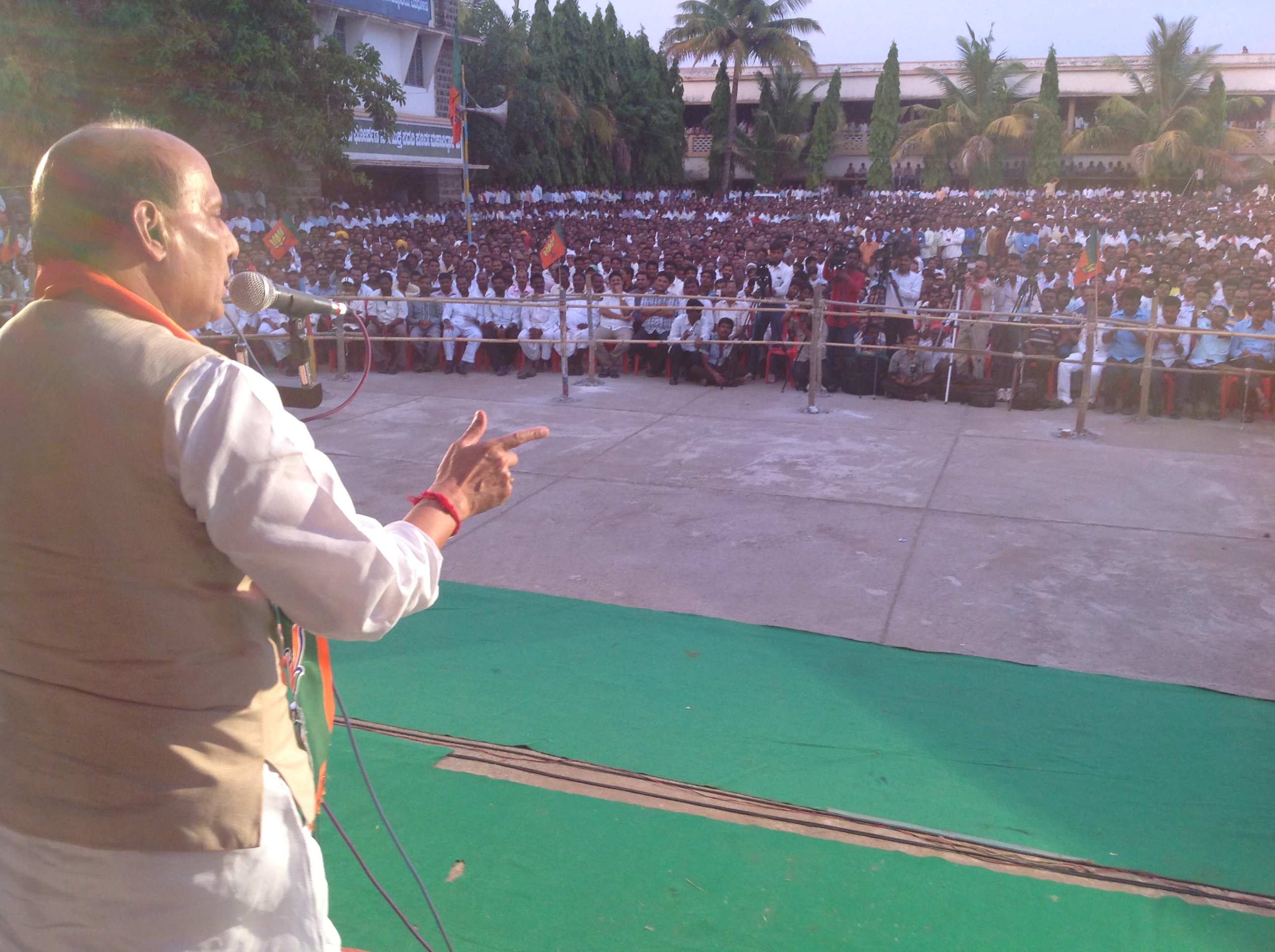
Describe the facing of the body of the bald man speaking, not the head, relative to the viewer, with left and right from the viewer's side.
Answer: facing away from the viewer and to the right of the viewer

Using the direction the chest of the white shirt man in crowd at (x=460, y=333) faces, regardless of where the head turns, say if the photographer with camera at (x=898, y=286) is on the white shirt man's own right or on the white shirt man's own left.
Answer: on the white shirt man's own left

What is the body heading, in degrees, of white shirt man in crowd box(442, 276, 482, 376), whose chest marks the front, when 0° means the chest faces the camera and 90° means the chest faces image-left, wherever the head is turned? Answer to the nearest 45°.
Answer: approximately 0°

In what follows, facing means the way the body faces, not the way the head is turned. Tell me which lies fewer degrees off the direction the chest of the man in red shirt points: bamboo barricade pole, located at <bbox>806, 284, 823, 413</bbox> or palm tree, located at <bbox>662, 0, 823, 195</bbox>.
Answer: the bamboo barricade pole

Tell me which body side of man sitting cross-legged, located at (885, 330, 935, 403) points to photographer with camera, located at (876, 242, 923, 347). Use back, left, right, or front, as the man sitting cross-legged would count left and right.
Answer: back

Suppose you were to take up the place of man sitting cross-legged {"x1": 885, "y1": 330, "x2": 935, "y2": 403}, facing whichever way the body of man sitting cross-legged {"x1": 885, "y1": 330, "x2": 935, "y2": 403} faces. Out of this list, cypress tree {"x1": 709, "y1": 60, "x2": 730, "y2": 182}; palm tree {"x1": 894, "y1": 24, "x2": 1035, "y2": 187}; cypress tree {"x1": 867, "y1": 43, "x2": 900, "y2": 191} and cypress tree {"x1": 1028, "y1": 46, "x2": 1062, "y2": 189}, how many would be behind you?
4

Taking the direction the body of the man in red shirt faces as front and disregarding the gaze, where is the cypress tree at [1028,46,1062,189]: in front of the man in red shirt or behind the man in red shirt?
behind

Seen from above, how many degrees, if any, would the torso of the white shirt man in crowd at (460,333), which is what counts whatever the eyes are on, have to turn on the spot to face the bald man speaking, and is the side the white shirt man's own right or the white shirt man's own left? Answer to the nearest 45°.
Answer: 0° — they already face them

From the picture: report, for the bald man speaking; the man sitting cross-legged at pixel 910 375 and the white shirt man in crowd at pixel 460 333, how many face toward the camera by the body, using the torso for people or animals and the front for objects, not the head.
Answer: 2
